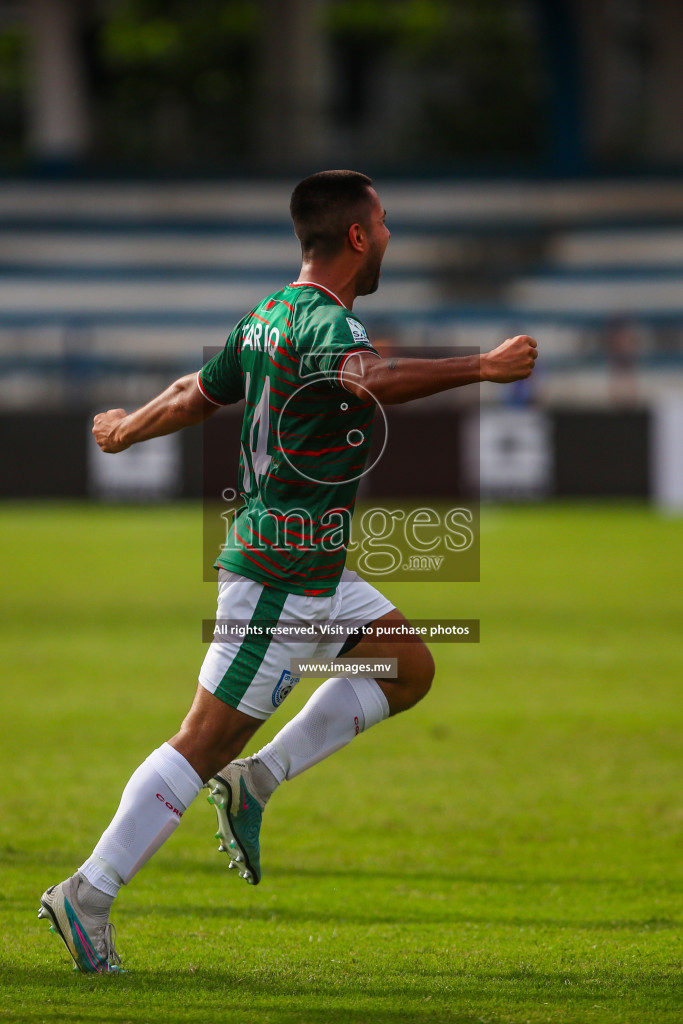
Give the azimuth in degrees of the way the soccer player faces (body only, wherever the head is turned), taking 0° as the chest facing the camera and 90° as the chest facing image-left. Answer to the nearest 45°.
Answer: approximately 225°

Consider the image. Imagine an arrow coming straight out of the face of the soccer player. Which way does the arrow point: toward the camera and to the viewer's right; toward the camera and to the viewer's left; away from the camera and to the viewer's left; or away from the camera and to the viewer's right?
away from the camera and to the viewer's right
